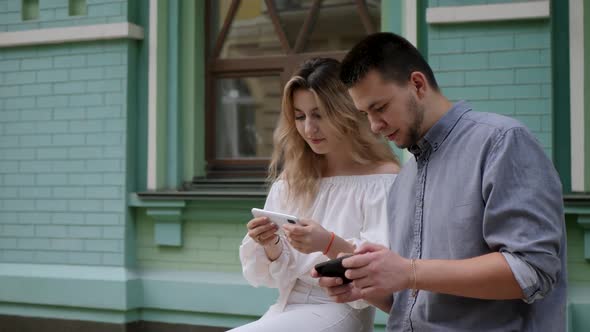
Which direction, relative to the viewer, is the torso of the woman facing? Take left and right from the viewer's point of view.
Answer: facing the viewer and to the left of the viewer

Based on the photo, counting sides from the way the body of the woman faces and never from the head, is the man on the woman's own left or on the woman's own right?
on the woman's own left

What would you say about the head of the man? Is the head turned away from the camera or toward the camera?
toward the camera

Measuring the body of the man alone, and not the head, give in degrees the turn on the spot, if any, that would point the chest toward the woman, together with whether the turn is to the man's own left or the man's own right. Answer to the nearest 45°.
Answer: approximately 90° to the man's own right

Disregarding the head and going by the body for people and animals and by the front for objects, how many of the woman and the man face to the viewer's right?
0
